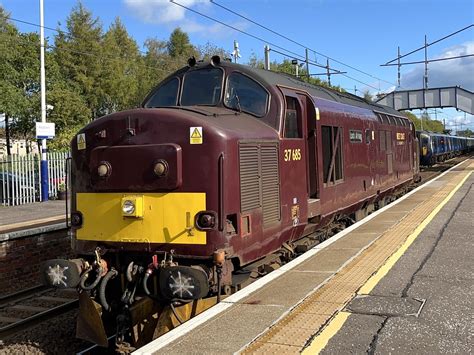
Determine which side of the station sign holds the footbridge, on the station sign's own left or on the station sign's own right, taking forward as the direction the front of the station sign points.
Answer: on the station sign's own left

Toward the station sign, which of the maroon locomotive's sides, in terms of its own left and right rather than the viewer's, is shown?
right

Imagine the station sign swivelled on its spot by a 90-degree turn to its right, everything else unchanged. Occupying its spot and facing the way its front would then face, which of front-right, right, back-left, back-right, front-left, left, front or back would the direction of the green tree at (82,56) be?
right

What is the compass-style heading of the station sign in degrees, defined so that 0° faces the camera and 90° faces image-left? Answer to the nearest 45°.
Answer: approximately 0°

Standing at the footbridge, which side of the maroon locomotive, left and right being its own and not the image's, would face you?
back

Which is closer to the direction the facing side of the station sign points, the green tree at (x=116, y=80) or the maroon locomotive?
the maroon locomotive

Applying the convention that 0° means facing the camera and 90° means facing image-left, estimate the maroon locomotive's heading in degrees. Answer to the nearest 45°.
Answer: approximately 45°

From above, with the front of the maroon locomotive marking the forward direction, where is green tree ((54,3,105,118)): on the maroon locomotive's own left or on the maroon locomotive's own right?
on the maroon locomotive's own right

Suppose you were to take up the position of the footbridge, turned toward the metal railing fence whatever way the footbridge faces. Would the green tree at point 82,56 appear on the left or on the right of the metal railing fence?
right

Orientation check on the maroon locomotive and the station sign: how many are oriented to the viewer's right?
0

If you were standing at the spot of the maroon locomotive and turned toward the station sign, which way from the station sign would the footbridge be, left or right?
right

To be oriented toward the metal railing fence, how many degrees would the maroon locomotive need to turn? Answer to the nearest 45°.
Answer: approximately 90° to its right
